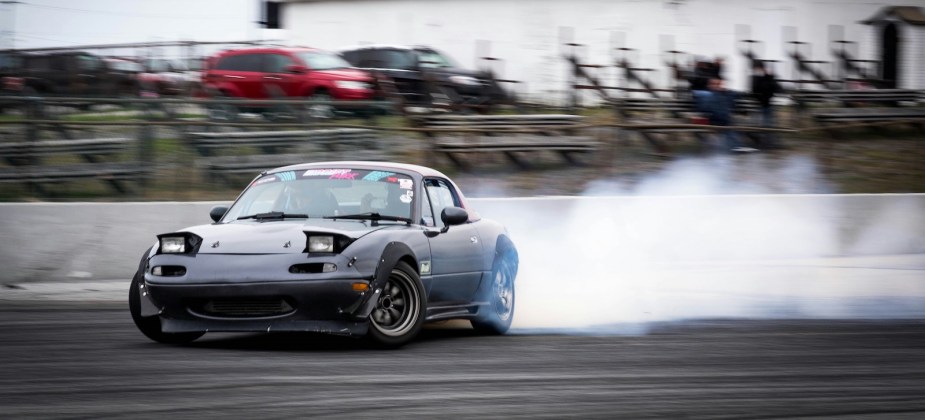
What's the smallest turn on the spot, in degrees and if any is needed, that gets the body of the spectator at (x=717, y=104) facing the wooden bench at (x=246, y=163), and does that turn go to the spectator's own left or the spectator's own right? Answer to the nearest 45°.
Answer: approximately 90° to the spectator's own right

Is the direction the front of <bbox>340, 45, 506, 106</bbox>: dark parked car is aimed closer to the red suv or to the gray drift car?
the gray drift car

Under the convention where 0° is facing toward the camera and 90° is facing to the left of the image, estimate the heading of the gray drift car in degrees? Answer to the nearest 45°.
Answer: approximately 45°

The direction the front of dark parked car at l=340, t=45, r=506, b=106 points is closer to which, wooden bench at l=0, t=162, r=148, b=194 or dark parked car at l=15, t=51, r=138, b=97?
the wooden bench

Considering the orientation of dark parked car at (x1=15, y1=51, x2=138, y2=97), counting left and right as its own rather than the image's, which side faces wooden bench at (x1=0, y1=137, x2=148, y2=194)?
right

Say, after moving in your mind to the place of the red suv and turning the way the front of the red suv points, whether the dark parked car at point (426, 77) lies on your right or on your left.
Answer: on your left

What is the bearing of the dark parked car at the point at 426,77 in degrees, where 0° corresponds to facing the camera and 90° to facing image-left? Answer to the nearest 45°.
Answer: approximately 315°

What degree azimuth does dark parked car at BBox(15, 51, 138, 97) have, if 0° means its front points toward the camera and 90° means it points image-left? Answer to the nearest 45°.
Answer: approximately 270°

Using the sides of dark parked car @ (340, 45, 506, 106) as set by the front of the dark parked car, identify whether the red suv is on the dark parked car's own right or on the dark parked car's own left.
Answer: on the dark parked car's own right

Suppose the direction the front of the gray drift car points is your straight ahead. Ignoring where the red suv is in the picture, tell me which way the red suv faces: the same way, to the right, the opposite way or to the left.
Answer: to the left

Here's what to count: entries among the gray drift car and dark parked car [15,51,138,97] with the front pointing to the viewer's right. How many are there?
1

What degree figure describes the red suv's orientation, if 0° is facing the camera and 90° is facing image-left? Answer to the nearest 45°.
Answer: approximately 315°

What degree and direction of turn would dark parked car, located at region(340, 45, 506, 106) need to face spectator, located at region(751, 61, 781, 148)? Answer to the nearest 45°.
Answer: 0° — it already faces them
